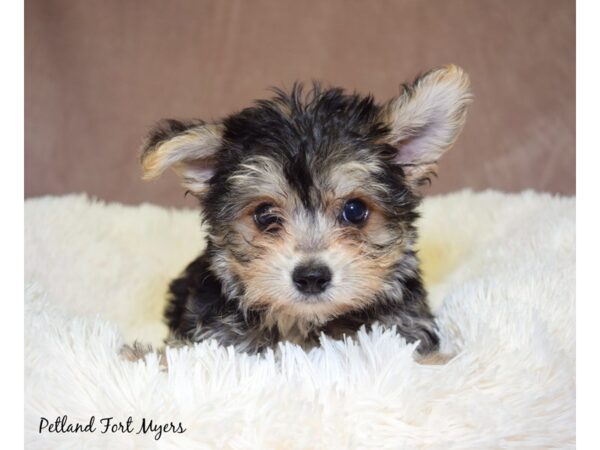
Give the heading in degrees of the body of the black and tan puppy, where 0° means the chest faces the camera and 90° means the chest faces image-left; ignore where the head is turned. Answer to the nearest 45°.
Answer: approximately 0°
